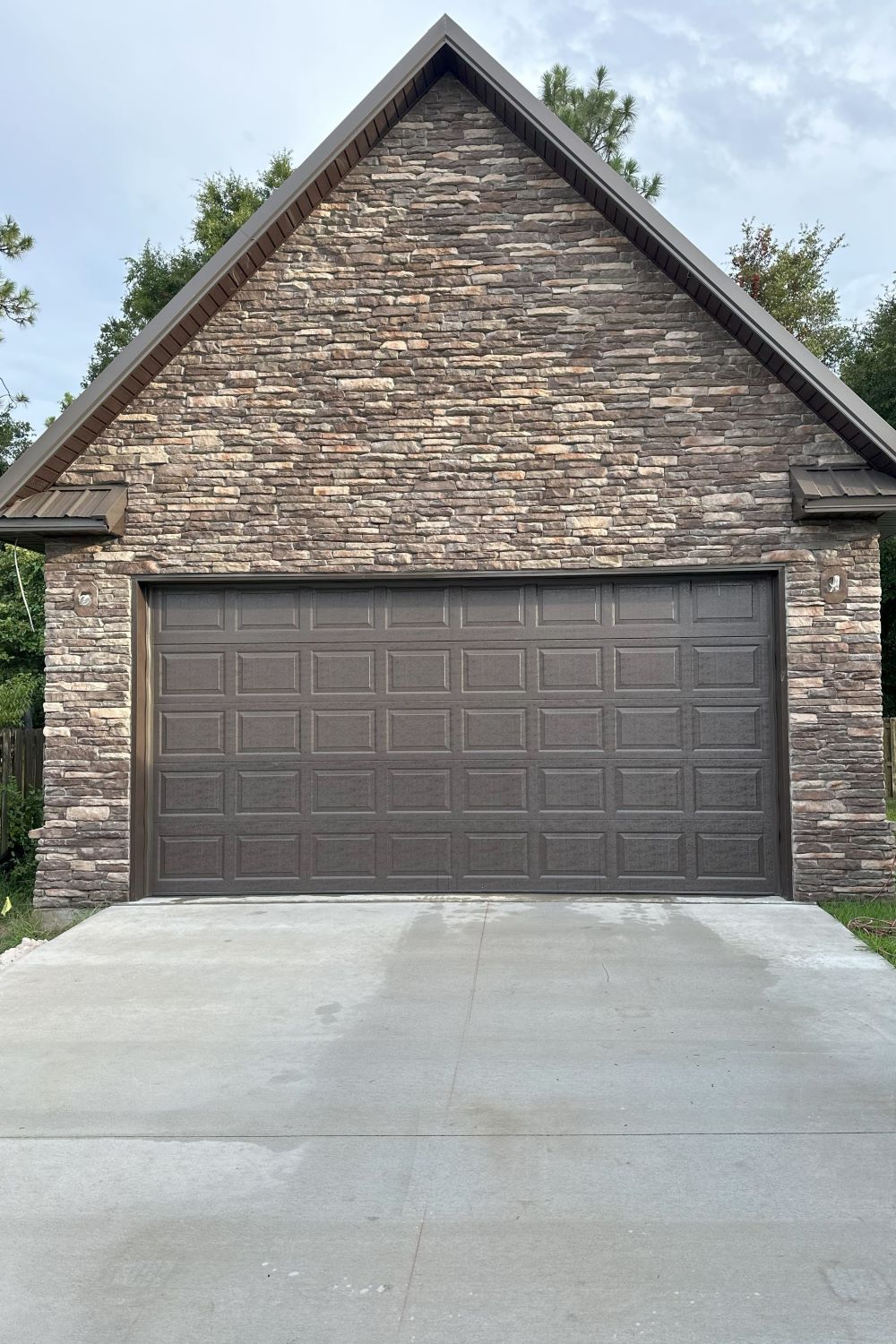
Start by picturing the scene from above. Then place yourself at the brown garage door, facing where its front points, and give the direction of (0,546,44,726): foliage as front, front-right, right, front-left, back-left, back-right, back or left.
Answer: back-right

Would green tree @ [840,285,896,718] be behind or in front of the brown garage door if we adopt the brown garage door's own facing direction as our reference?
behind

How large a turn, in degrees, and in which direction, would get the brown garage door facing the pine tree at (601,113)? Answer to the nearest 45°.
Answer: approximately 180°

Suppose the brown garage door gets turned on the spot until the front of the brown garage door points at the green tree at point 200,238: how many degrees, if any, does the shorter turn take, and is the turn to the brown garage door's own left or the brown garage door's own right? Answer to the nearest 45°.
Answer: approximately 180°

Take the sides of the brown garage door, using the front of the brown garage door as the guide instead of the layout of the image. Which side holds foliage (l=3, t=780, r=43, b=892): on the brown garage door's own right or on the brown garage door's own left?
on the brown garage door's own right

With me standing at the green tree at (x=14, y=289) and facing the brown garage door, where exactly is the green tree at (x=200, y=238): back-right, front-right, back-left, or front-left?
back-left

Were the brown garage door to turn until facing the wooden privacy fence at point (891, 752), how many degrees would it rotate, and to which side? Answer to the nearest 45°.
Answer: approximately 135° to its left

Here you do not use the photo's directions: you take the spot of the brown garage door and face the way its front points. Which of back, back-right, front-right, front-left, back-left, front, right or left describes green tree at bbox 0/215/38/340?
back-right

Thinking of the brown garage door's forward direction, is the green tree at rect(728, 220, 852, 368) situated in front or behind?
behind

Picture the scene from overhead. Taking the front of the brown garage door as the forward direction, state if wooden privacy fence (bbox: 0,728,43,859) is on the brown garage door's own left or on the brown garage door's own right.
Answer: on the brown garage door's own right

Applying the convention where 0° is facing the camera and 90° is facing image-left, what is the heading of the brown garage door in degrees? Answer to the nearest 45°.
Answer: approximately 0°
